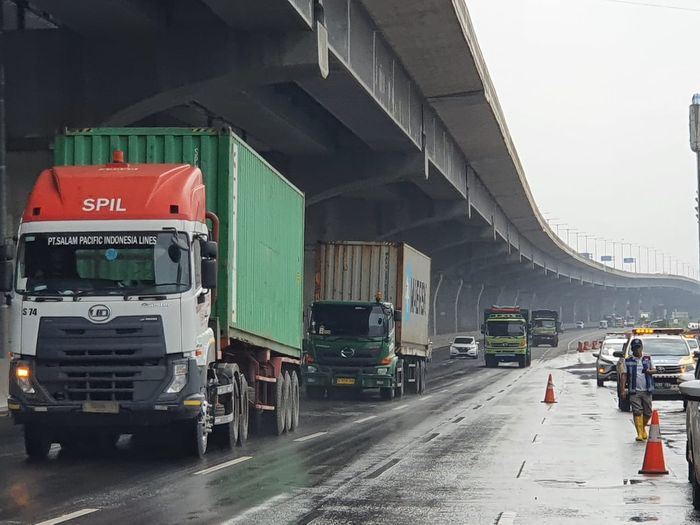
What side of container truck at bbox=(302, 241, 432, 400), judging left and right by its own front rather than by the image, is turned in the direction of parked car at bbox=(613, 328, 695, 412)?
left

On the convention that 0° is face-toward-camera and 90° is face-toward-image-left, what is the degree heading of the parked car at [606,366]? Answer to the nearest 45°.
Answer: approximately 0°

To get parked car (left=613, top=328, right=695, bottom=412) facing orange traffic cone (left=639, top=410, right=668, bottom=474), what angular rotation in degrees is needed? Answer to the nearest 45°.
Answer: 0° — it already faces it

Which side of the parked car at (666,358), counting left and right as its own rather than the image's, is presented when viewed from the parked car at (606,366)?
back

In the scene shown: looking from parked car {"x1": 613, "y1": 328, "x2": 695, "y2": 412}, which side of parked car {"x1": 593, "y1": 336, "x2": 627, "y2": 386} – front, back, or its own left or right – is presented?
front

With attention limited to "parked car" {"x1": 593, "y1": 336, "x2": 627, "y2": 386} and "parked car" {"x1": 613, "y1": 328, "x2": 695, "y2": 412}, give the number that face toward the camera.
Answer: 2

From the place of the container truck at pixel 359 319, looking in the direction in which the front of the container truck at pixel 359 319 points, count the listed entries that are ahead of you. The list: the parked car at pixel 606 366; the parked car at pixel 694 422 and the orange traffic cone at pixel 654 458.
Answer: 2

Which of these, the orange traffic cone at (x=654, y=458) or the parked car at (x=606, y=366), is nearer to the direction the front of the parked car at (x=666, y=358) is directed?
the orange traffic cone

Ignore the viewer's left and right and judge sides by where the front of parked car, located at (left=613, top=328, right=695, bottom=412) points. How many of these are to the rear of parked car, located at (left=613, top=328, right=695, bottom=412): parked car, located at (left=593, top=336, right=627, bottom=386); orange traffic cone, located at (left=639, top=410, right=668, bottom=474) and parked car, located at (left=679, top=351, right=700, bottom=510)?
1

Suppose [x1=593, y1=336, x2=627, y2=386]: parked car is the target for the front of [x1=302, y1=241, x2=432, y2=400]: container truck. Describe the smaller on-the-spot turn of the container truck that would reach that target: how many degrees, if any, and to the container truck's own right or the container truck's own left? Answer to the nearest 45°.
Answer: approximately 135° to the container truck's own left
